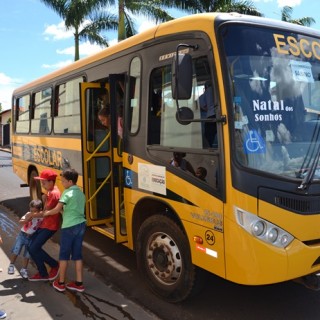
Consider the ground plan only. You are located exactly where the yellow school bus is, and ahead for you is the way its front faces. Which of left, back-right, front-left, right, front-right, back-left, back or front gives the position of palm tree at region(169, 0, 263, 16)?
back-left

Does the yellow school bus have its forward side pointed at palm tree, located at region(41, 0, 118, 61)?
no

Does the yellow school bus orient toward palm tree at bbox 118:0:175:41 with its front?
no

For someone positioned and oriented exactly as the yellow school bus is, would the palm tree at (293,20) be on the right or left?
on its left

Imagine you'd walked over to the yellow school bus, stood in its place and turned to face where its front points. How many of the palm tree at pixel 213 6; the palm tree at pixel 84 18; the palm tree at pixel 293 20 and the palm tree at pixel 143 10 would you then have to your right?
0

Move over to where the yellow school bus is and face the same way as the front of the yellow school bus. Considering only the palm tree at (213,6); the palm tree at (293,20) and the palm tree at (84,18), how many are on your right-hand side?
0

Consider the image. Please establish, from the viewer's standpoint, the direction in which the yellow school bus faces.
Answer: facing the viewer and to the right of the viewer
